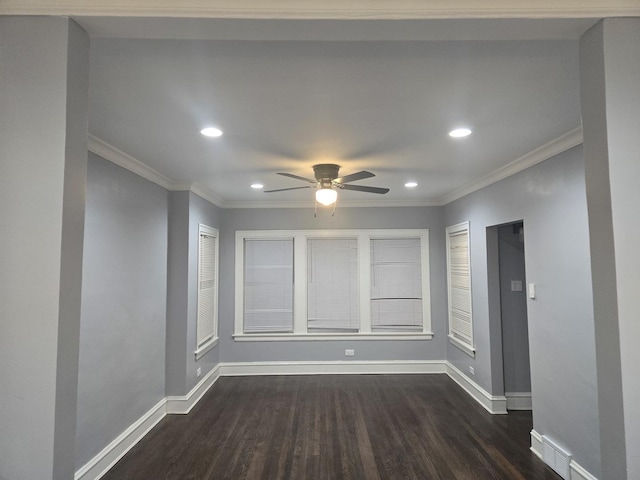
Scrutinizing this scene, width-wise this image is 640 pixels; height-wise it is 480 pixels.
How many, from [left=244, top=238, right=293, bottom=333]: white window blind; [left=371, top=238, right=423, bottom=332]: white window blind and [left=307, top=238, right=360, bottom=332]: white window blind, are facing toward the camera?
3

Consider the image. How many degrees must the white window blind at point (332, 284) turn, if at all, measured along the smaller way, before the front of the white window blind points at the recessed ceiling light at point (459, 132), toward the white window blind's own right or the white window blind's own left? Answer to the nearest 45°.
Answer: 0° — it already faces it

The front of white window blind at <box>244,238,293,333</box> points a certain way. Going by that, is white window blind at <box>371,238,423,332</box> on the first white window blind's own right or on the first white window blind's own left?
on the first white window blind's own left

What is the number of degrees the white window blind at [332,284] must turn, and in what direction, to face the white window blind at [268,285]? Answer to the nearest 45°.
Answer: approximately 90° to its right

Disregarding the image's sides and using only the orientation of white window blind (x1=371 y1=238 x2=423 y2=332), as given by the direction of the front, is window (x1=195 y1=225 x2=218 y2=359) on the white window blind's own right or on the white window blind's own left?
on the white window blind's own right

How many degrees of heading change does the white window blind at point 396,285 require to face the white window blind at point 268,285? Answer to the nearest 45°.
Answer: approximately 90° to its right

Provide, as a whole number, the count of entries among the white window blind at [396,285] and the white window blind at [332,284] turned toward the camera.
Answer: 2

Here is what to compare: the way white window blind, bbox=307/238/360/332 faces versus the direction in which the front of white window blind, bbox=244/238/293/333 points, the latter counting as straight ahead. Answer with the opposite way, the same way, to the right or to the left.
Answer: the same way

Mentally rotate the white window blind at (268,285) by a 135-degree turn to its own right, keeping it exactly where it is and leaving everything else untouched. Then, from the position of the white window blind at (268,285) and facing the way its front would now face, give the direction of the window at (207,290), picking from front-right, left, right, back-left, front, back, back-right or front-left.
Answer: left

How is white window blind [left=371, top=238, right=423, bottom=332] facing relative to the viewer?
toward the camera

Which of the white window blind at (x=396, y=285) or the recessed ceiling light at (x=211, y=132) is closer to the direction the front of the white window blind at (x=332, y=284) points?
the recessed ceiling light

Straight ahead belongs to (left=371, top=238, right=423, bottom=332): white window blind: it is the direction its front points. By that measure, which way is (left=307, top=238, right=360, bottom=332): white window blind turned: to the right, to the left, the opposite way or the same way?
the same way

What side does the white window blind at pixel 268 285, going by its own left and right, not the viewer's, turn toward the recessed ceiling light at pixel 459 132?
front

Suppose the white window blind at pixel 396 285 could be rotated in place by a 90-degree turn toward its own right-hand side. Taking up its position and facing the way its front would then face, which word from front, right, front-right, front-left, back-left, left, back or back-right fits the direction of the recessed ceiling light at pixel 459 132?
left

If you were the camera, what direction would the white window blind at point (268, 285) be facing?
facing the viewer
